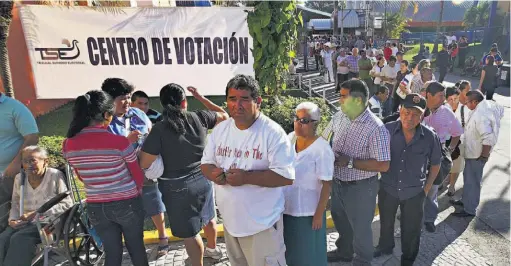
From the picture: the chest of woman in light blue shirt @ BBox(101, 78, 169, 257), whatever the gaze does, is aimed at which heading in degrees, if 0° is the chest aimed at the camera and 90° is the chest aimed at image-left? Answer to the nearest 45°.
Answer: approximately 315°

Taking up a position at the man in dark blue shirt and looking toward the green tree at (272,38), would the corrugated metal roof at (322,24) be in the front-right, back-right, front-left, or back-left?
front-right

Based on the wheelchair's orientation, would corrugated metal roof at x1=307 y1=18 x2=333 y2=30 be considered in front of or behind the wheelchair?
behind

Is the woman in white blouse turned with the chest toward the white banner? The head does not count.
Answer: no

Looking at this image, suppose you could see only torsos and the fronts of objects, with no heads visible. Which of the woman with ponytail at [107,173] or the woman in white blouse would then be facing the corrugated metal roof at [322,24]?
the woman with ponytail

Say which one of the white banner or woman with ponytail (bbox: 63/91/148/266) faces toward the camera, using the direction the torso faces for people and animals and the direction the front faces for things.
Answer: the white banner

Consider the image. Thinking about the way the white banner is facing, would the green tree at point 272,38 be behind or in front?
in front

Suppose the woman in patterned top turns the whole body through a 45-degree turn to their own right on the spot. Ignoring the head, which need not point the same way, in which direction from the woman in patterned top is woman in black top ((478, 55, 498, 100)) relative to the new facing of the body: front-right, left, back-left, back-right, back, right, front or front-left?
back

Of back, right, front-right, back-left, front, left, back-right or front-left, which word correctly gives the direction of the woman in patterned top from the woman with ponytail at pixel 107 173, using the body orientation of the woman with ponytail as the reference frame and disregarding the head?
left

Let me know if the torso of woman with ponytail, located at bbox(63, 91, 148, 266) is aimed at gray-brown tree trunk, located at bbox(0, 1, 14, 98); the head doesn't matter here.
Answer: no

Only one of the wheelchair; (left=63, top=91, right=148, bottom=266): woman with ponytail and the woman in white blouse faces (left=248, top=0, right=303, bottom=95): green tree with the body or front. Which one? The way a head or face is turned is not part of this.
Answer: the woman with ponytail

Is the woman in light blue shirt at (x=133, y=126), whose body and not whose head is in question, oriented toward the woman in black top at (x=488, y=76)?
no

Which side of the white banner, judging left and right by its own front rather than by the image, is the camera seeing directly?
front

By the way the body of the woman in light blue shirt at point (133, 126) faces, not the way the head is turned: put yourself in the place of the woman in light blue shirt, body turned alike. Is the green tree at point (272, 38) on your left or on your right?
on your left

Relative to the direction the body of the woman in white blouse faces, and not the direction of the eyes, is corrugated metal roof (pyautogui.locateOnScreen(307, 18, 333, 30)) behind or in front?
behind

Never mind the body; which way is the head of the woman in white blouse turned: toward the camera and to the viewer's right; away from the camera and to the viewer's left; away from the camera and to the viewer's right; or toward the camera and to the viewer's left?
toward the camera and to the viewer's left

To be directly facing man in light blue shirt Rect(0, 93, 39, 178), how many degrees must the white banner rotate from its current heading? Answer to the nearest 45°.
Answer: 0° — it already faces them

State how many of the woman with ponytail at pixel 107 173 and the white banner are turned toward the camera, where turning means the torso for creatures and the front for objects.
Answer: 1

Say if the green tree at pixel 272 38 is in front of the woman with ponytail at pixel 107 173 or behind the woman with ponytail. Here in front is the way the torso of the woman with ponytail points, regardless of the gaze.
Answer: in front
